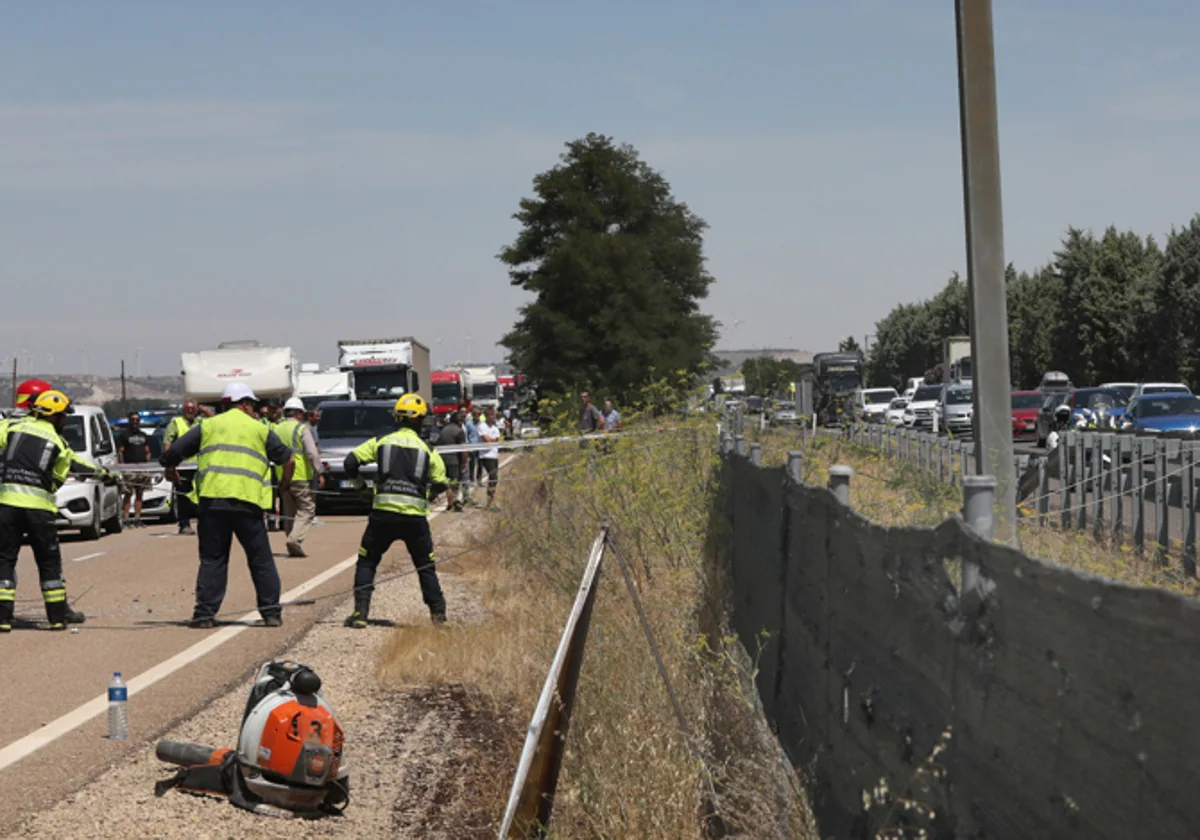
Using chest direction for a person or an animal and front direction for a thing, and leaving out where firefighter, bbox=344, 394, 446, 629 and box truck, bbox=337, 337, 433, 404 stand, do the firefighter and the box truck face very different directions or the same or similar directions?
very different directions

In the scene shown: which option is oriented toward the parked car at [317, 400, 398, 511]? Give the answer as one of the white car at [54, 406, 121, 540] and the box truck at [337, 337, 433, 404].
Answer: the box truck

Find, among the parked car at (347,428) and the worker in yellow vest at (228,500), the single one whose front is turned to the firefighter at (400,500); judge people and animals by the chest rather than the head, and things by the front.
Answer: the parked car

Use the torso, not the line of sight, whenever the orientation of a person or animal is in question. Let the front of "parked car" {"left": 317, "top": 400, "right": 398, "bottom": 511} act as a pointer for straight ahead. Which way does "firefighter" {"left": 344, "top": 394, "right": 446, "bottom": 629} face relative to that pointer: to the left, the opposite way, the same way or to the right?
the opposite way

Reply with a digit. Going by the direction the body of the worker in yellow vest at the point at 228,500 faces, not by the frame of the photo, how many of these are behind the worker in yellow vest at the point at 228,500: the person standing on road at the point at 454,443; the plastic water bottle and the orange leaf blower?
2

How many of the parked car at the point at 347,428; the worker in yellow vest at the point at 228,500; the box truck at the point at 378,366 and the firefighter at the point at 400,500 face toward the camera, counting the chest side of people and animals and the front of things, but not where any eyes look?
2

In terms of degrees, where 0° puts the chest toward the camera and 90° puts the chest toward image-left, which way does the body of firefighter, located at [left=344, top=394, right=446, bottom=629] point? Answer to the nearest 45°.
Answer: approximately 180°

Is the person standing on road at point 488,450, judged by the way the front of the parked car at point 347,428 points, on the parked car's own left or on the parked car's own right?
on the parked car's own left

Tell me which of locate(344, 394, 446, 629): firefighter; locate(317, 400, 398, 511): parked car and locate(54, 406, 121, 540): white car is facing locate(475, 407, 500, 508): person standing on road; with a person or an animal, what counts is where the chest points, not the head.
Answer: the firefighter

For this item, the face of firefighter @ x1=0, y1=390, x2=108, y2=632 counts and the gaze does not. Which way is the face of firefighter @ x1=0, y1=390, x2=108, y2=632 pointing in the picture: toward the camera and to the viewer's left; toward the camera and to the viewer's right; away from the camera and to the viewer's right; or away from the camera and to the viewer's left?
away from the camera and to the viewer's right

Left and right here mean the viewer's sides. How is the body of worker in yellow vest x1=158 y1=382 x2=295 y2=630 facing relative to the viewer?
facing away from the viewer

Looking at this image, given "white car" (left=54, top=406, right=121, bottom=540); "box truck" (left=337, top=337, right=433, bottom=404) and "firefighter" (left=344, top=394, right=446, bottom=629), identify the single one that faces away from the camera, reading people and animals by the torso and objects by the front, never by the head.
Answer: the firefighter

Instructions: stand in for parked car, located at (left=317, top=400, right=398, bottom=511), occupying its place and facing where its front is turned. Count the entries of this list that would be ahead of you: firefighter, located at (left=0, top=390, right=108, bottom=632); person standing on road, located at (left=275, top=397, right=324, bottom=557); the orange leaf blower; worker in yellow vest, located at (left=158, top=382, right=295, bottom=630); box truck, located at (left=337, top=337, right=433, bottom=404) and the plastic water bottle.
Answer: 5
